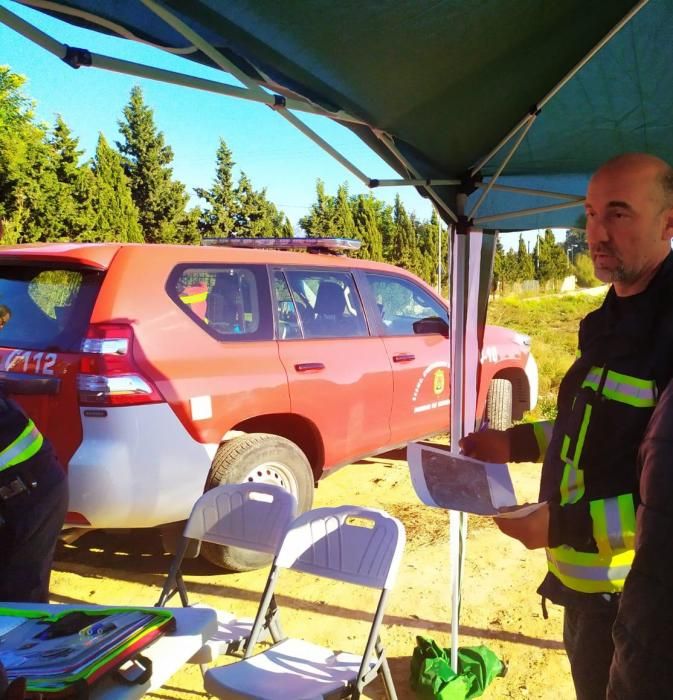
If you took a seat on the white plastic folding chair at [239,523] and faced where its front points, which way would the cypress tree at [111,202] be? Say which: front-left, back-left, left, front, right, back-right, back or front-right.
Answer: back-right

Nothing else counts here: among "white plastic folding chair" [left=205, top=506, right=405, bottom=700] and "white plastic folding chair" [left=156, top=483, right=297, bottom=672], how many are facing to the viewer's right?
0

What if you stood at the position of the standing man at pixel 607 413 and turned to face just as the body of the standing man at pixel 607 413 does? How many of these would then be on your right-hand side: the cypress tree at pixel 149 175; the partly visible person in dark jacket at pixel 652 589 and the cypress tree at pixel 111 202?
2

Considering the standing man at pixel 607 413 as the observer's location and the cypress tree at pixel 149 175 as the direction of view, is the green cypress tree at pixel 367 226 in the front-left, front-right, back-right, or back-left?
front-right

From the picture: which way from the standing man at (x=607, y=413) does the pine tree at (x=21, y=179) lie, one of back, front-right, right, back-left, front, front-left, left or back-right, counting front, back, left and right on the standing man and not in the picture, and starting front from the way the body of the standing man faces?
right

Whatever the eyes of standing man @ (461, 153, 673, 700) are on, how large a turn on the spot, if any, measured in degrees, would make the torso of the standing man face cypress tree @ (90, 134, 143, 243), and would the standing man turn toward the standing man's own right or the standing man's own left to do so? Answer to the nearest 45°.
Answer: approximately 90° to the standing man's own right

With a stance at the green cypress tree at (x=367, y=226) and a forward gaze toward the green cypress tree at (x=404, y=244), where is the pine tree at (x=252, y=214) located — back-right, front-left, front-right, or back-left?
back-left

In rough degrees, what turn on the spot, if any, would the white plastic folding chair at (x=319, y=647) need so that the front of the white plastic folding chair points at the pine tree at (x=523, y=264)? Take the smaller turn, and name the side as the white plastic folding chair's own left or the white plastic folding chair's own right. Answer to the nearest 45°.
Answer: approximately 135° to the white plastic folding chair's own right

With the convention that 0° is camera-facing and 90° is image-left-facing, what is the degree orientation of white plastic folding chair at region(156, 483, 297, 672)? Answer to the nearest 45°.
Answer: approximately 45°

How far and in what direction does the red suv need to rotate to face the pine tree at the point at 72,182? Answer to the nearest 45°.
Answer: approximately 45° to its left

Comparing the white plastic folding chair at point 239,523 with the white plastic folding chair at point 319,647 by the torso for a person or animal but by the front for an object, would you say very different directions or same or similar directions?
same or similar directions

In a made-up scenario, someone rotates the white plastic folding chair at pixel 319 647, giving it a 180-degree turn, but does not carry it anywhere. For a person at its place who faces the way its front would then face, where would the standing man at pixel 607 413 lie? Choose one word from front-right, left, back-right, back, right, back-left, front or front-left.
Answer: right

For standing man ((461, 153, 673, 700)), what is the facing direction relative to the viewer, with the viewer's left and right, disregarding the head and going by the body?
facing the viewer and to the left of the viewer

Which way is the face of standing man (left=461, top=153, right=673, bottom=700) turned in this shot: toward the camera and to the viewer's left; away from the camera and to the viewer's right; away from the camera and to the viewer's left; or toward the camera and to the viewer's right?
toward the camera and to the viewer's left

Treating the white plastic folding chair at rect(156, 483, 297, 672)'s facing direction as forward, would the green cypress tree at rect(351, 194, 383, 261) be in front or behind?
behind

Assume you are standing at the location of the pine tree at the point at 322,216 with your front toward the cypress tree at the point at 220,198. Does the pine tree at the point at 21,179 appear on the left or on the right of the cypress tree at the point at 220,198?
left
